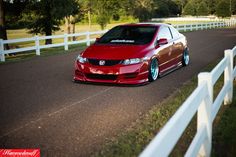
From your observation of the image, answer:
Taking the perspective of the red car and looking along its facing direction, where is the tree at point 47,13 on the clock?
The tree is roughly at 4 o'clock from the red car.

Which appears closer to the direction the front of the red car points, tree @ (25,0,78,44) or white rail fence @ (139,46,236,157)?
the white rail fence

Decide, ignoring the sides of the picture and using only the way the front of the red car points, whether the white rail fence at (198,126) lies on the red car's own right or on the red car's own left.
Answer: on the red car's own left

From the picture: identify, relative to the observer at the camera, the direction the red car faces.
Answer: facing the viewer and to the left of the viewer
